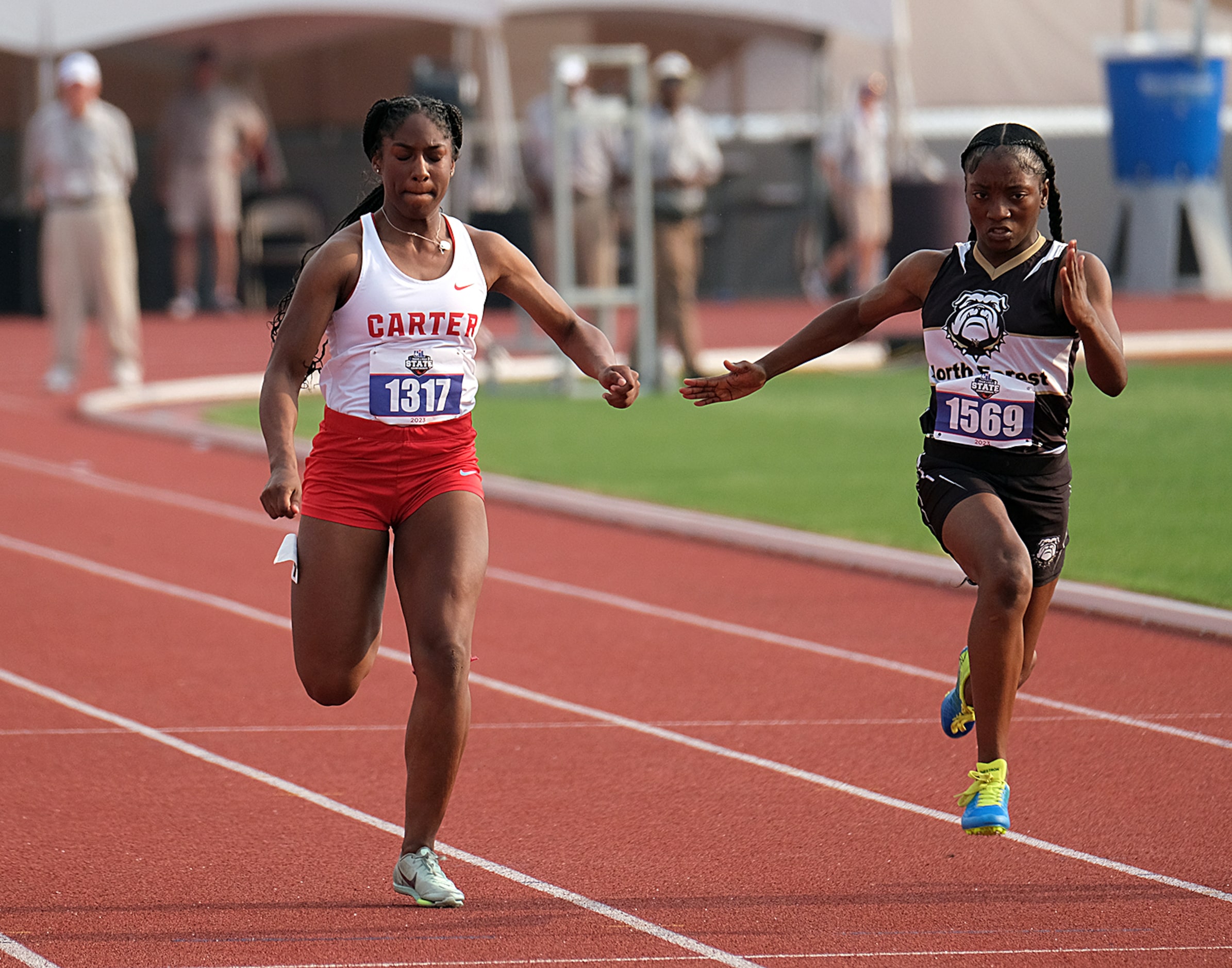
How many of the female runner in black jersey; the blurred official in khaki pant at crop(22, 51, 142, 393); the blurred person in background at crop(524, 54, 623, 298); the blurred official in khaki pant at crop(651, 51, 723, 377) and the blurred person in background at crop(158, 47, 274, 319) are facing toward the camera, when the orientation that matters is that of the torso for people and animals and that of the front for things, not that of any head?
5

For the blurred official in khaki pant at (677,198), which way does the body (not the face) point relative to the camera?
toward the camera

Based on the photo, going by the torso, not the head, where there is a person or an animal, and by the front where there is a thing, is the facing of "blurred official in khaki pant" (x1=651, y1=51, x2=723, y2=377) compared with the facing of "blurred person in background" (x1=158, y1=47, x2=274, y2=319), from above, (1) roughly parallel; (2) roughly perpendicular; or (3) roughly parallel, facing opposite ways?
roughly parallel

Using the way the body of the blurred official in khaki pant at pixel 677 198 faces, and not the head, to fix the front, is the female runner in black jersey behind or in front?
in front

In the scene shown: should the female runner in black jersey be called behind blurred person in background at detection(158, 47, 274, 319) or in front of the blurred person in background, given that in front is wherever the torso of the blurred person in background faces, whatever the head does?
in front

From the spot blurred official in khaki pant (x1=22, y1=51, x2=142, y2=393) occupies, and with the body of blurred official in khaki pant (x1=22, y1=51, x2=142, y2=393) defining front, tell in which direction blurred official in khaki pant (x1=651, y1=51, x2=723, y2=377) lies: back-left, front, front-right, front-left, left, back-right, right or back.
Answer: left

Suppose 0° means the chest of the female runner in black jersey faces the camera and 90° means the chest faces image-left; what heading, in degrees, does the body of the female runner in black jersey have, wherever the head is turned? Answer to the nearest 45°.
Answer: approximately 0°

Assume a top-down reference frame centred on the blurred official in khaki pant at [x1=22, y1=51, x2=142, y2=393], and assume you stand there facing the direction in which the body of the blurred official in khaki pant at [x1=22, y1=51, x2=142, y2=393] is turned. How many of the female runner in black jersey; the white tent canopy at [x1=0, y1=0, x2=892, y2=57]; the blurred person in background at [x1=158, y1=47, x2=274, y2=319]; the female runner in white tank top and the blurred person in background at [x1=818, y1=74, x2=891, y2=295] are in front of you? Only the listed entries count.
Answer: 2

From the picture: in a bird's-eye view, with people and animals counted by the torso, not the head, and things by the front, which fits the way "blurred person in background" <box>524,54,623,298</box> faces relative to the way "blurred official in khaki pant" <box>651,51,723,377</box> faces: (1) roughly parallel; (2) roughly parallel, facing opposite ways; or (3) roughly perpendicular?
roughly parallel

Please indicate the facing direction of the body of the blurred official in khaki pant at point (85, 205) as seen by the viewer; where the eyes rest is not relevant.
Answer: toward the camera

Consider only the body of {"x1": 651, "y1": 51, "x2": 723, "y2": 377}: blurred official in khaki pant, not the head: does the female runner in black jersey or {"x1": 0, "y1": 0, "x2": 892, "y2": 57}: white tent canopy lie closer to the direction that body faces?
the female runner in black jersey

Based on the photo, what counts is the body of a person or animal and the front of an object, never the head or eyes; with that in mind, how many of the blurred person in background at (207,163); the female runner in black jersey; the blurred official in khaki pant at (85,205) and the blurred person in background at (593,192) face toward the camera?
4
